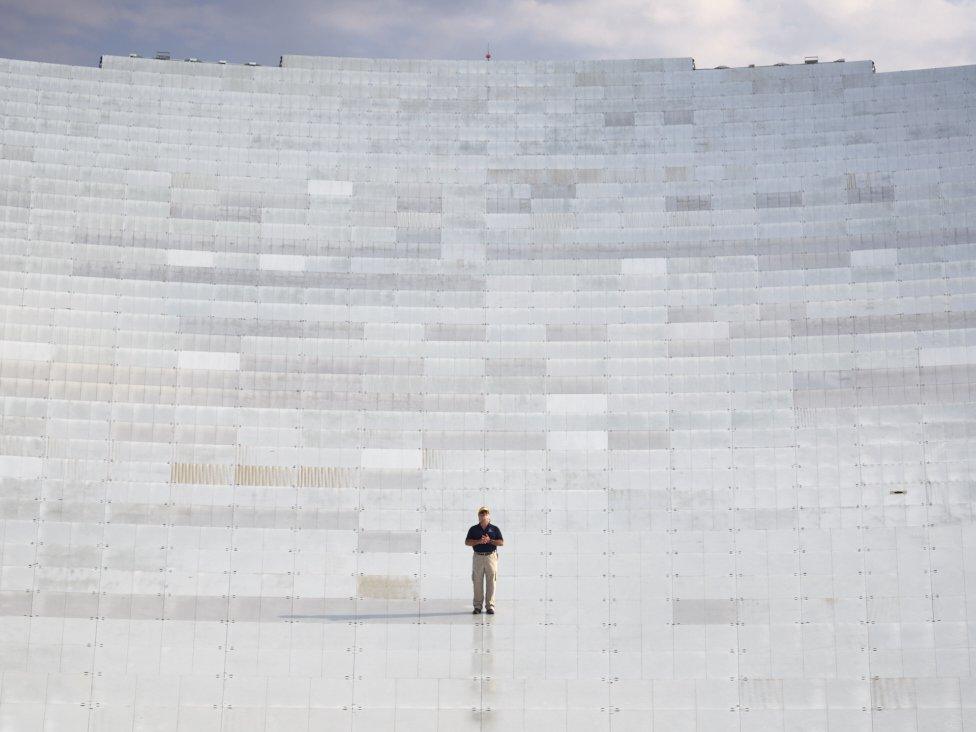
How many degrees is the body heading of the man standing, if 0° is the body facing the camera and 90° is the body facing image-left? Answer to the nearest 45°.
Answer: approximately 0°
